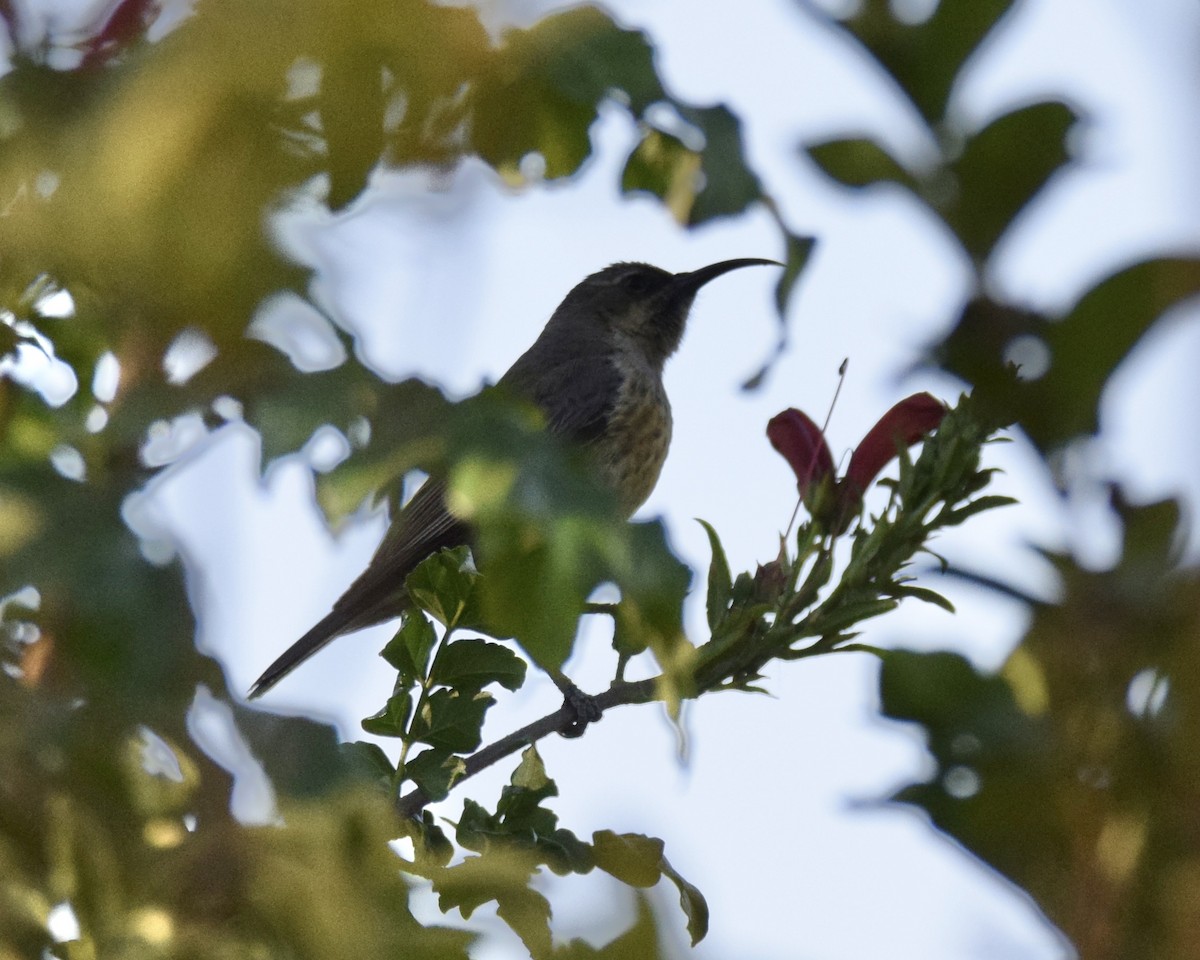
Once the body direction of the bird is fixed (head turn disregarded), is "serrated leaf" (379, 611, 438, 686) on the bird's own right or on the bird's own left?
on the bird's own right

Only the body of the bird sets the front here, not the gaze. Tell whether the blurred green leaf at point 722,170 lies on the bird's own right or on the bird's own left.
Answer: on the bird's own right

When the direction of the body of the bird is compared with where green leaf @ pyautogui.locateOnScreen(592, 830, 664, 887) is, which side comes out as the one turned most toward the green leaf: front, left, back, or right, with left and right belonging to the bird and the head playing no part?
right

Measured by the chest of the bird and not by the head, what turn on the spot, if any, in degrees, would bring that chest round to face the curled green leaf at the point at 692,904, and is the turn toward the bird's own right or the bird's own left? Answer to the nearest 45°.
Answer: approximately 90° to the bird's own right

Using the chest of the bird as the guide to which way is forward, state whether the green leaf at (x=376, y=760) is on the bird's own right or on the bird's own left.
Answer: on the bird's own right

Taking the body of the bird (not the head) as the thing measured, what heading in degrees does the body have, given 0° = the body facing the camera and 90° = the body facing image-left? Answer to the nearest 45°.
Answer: approximately 270°

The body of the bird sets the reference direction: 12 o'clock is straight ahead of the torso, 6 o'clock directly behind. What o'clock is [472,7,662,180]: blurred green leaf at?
The blurred green leaf is roughly at 3 o'clock from the bird.
